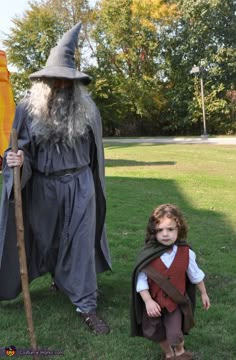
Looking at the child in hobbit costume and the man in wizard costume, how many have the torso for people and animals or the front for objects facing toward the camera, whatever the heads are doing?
2

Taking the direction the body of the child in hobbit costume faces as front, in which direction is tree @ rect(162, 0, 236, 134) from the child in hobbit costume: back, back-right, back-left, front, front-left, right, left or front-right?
back

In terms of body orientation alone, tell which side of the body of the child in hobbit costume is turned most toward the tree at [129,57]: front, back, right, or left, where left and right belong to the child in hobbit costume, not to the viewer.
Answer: back

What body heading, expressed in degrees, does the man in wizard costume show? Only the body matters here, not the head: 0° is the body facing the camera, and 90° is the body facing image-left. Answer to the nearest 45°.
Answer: approximately 0°

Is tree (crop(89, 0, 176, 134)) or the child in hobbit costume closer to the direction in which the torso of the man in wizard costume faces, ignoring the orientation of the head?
the child in hobbit costume

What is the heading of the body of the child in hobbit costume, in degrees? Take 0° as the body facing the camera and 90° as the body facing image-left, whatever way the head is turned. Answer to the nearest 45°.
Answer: approximately 0°

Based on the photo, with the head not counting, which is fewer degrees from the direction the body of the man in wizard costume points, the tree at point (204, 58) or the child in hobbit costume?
the child in hobbit costume

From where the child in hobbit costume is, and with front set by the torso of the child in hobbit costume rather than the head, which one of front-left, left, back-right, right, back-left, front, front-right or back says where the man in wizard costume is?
back-right
